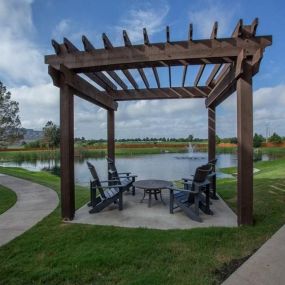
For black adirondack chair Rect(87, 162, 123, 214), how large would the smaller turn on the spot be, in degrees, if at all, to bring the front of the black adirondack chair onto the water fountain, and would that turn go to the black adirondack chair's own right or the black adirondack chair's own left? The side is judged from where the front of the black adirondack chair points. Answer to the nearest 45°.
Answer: approximately 45° to the black adirondack chair's own left

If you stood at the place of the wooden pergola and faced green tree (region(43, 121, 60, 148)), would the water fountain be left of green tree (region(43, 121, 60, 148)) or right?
right

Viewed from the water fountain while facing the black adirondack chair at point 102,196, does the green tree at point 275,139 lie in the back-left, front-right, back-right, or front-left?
back-left

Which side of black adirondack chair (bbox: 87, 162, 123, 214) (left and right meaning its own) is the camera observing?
right

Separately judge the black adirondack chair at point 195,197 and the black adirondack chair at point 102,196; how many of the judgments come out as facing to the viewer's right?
1

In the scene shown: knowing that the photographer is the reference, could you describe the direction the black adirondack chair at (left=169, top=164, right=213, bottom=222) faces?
facing away from the viewer and to the left of the viewer

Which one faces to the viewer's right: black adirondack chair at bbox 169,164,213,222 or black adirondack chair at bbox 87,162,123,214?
black adirondack chair at bbox 87,162,123,214

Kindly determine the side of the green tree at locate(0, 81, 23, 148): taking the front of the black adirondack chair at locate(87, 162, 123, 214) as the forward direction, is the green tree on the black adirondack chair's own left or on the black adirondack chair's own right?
on the black adirondack chair's own left

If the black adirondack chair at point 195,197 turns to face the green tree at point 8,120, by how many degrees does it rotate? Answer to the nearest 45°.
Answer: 0° — it already faces it
